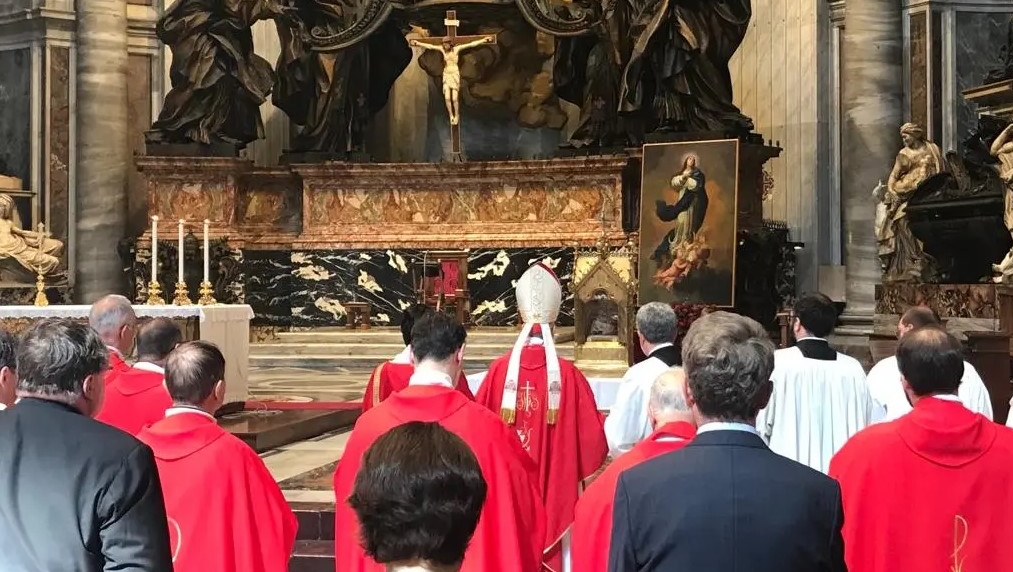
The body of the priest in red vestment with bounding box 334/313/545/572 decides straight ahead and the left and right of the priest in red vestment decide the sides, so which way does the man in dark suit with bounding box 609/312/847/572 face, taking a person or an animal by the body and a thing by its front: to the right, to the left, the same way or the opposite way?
the same way

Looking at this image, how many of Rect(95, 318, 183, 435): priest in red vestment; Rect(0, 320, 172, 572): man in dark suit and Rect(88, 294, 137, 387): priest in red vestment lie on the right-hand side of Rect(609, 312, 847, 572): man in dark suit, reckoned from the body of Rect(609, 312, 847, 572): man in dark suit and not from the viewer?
0

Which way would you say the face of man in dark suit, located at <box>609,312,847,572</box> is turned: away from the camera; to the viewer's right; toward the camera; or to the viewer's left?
away from the camera

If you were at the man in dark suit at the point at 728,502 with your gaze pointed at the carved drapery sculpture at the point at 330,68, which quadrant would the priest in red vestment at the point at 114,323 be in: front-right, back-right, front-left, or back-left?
front-left

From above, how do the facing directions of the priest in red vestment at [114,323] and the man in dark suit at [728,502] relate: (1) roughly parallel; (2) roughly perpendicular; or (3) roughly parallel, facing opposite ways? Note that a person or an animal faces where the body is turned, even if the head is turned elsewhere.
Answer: roughly parallel

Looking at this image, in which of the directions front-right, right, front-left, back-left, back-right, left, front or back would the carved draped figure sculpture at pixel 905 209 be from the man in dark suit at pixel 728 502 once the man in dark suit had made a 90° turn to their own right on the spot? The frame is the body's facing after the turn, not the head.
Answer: left

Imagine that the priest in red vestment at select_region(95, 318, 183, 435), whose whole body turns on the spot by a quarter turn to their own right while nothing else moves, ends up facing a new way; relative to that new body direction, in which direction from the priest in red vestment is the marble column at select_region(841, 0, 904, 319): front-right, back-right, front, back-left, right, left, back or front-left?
left

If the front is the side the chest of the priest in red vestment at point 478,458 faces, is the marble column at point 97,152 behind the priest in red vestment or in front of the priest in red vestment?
in front

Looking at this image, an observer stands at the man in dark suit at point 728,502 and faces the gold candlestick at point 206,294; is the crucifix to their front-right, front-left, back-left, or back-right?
front-right

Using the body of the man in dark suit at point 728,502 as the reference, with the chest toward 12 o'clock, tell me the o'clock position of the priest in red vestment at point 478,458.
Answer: The priest in red vestment is roughly at 11 o'clock from the man in dark suit.

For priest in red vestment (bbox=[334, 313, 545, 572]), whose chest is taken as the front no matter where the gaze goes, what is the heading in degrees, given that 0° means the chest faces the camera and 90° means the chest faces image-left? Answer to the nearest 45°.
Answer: approximately 180°

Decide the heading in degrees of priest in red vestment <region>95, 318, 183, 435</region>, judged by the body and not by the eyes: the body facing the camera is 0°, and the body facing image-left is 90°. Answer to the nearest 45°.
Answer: approximately 225°

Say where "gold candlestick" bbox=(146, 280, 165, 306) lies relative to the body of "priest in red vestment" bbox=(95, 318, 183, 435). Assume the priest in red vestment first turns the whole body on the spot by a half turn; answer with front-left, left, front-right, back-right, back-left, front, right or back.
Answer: back-right

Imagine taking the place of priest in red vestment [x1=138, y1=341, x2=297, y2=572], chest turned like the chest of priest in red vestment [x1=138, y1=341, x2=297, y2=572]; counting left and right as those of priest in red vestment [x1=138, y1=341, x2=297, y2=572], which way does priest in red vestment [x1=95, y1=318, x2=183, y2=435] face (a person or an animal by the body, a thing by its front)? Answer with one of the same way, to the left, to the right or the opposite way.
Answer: the same way

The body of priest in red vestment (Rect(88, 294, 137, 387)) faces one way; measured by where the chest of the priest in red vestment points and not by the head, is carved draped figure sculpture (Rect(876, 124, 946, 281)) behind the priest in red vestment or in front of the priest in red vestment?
in front

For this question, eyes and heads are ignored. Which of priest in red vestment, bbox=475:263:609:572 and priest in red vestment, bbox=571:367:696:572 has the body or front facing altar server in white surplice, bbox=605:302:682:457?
priest in red vestment, bbox=571:367:696:572

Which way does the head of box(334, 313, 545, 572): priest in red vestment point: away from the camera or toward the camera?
away from the camera

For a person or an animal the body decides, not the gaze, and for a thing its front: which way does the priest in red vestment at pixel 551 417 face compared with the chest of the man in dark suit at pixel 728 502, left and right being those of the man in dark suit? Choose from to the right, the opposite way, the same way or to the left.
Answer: the same way

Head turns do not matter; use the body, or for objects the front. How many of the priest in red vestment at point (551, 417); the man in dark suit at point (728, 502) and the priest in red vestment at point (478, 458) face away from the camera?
3

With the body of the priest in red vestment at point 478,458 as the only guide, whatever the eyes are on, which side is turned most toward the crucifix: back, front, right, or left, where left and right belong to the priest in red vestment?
front

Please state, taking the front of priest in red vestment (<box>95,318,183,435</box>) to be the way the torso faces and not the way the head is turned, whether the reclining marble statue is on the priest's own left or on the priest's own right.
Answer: on the priest's own left

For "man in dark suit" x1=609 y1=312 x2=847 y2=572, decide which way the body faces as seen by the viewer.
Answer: away from the camera

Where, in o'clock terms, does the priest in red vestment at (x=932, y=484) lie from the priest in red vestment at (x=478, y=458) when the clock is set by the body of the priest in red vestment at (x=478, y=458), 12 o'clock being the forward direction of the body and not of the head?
the priest in red vestment at (x=932, y=484) is roughly at 4 o'clock from the priest in red vestment at (x=478, y=458).
